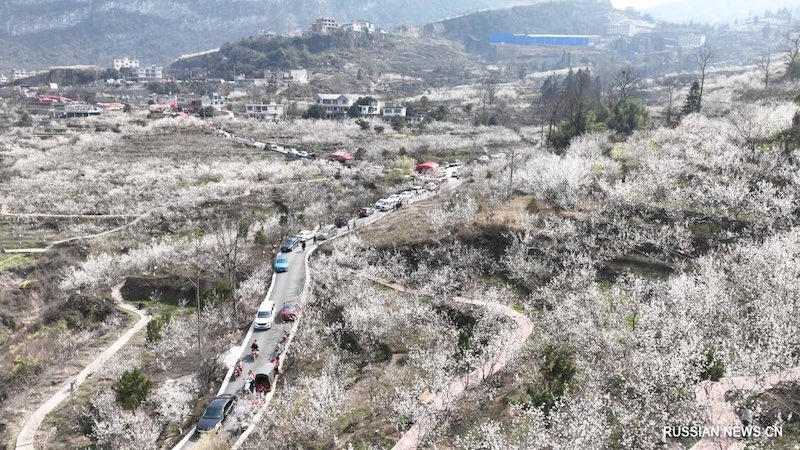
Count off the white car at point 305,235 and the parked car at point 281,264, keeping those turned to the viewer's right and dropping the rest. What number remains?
0
